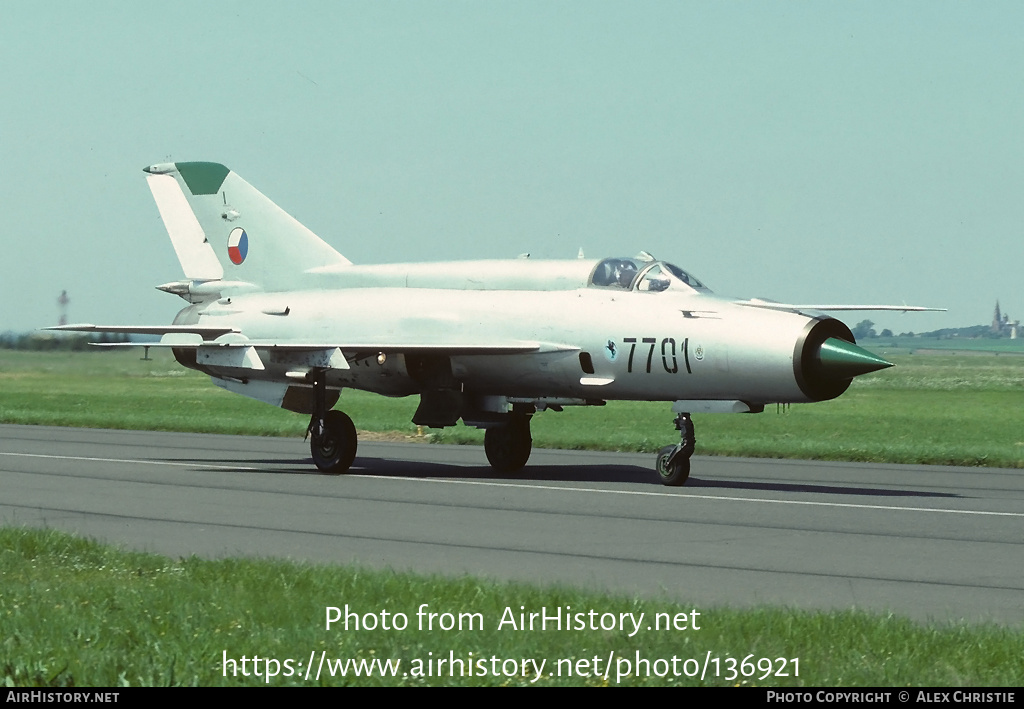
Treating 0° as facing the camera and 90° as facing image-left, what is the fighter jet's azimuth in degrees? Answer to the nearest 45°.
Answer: approximately 315°
